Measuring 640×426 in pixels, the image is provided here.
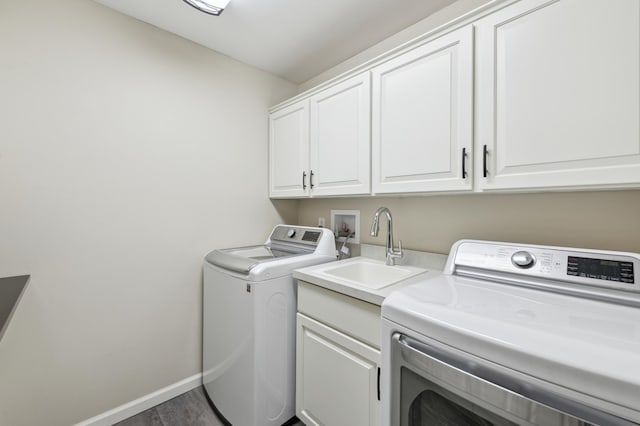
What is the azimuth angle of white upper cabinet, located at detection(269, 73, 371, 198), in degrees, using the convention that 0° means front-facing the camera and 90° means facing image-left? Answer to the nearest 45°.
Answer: approximately 45°

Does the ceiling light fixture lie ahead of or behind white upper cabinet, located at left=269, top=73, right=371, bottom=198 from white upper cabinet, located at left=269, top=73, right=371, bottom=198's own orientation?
ahead

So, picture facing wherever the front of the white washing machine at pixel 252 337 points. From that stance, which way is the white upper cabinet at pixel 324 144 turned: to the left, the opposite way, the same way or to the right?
the same way

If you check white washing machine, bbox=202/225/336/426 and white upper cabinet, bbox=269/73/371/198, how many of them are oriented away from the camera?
0
